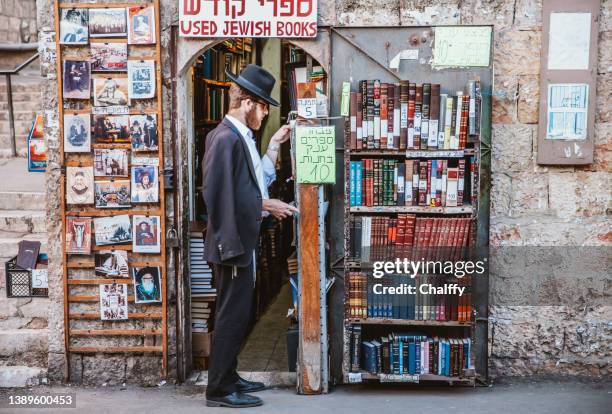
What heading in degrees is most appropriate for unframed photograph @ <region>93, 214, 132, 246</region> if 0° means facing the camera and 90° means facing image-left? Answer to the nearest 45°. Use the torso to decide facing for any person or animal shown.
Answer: approximately 0°

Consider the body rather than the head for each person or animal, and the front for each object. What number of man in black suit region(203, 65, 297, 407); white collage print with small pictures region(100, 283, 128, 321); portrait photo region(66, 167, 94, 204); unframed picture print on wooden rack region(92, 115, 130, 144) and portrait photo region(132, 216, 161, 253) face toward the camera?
4

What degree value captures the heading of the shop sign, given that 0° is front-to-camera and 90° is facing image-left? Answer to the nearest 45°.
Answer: approximately 0°

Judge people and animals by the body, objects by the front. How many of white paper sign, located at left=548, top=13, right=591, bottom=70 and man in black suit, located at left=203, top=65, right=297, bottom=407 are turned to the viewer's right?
1

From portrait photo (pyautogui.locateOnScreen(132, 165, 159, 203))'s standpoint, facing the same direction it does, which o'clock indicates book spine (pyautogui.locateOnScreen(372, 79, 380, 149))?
The book spine is roughly at 10 o'clock from the portrait photo.

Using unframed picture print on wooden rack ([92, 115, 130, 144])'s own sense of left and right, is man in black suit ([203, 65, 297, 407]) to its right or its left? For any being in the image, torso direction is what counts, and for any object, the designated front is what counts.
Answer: on its left

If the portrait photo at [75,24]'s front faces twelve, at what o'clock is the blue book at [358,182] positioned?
The blue book is roughly at 10 o'clock from the portrait photo.

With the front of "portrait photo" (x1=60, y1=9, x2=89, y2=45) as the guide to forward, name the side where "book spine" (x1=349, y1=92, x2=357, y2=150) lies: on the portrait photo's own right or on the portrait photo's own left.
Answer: on the portrait photo's own left

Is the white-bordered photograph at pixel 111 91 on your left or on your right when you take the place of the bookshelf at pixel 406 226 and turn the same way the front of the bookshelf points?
on your right
